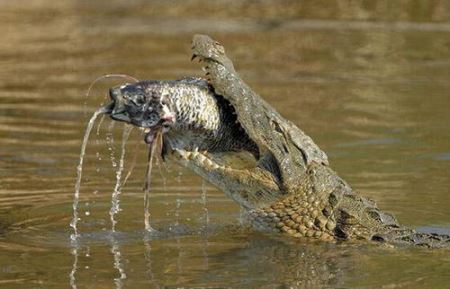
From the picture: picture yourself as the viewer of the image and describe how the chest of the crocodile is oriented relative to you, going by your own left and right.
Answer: facing to the left of the viewer

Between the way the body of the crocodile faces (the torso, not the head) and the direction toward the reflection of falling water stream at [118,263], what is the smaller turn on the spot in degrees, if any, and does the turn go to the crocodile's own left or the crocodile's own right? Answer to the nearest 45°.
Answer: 0° — it already faces it

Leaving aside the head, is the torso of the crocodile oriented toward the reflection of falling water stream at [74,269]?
yes
